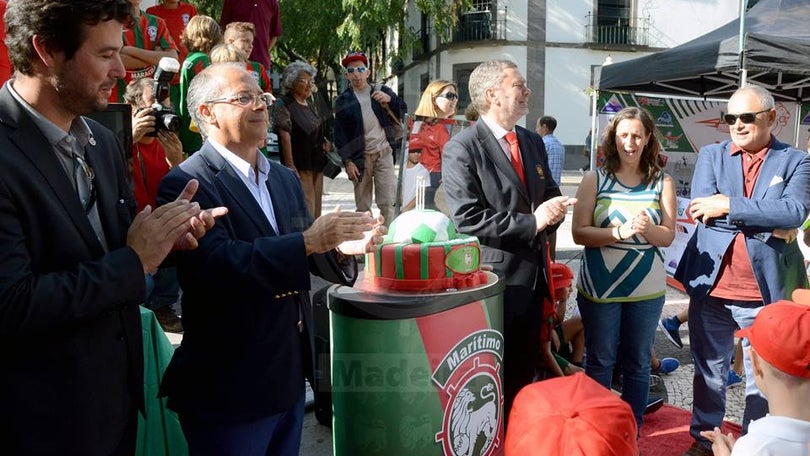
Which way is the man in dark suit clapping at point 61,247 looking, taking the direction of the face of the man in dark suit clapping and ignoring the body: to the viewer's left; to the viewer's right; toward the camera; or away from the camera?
to the viewer's right

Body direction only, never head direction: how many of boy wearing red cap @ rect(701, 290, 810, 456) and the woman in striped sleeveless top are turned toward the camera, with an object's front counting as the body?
1

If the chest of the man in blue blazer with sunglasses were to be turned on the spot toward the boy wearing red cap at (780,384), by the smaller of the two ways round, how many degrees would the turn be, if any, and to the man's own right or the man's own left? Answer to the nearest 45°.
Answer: approximately 45° to the man's own left

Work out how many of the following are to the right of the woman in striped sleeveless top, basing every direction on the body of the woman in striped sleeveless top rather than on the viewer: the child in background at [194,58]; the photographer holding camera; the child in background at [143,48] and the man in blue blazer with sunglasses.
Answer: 3

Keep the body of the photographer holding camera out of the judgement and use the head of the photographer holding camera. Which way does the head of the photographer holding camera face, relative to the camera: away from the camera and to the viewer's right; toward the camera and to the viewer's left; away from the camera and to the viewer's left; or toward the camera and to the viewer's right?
toward the camera and to the viewer's right

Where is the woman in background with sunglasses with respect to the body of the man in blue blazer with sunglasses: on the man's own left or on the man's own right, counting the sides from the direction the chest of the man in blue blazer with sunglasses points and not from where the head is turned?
on the man's own right

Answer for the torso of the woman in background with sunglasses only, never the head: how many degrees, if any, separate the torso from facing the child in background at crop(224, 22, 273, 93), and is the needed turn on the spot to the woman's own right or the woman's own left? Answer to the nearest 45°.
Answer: approximately 135° to the woman's own right

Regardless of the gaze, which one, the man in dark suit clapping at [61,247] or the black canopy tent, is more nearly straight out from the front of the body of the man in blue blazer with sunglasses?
the man in dark suit clapping
